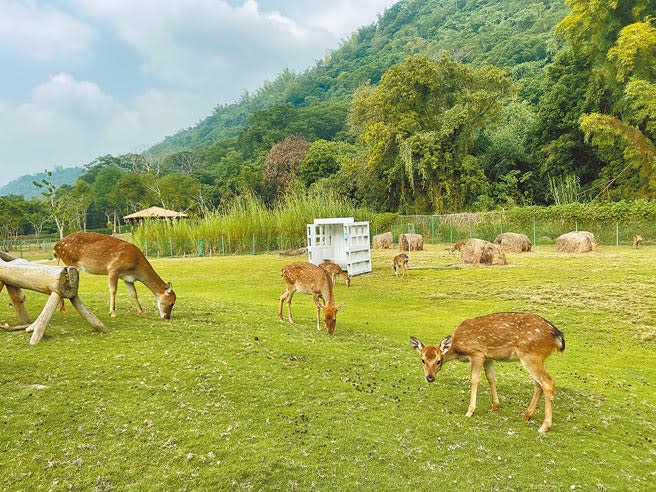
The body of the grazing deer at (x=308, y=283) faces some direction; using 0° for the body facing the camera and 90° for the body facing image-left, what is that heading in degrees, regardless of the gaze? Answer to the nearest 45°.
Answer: approximately 315°

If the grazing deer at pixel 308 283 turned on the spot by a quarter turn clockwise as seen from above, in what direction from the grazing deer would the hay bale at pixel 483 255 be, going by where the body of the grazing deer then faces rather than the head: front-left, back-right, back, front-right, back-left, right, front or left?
back

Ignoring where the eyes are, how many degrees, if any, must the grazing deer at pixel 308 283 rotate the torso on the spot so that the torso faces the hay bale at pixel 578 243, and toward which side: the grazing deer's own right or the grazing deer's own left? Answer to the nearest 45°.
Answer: approximately 90° to the grazing deer's own left

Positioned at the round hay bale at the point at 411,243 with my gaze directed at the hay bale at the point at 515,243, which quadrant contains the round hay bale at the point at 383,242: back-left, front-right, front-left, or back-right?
back-left

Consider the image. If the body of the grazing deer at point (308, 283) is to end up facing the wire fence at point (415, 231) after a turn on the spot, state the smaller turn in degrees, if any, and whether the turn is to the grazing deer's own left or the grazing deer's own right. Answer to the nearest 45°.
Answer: approximately 135° to the grazing deer's own left

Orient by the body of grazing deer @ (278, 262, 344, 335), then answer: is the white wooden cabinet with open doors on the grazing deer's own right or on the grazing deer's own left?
on the grazing deer's own left

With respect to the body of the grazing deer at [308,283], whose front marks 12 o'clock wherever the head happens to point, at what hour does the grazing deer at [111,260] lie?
the grazing deer at [111,260] is roughly at 4 o'clock from the grazing deer at [308,283].

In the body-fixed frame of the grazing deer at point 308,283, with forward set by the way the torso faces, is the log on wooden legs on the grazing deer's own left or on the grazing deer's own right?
on the grazing deer's own right

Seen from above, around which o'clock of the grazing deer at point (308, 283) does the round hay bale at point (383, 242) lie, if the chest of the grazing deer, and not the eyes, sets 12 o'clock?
The round hay bale is roughly at 8 o'clock from the grazing deer.

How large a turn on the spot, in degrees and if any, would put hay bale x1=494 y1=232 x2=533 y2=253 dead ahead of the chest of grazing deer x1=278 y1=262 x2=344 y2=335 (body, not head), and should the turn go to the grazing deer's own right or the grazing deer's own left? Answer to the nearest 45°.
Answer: approximately 90° to the grazing deer's own left

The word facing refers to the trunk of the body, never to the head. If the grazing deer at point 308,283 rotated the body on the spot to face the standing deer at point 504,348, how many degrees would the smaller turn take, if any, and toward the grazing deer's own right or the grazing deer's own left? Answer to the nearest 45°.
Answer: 0° — it already faces it
